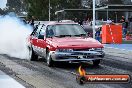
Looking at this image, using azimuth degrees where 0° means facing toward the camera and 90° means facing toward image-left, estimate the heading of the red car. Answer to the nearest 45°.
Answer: approximately 315°
